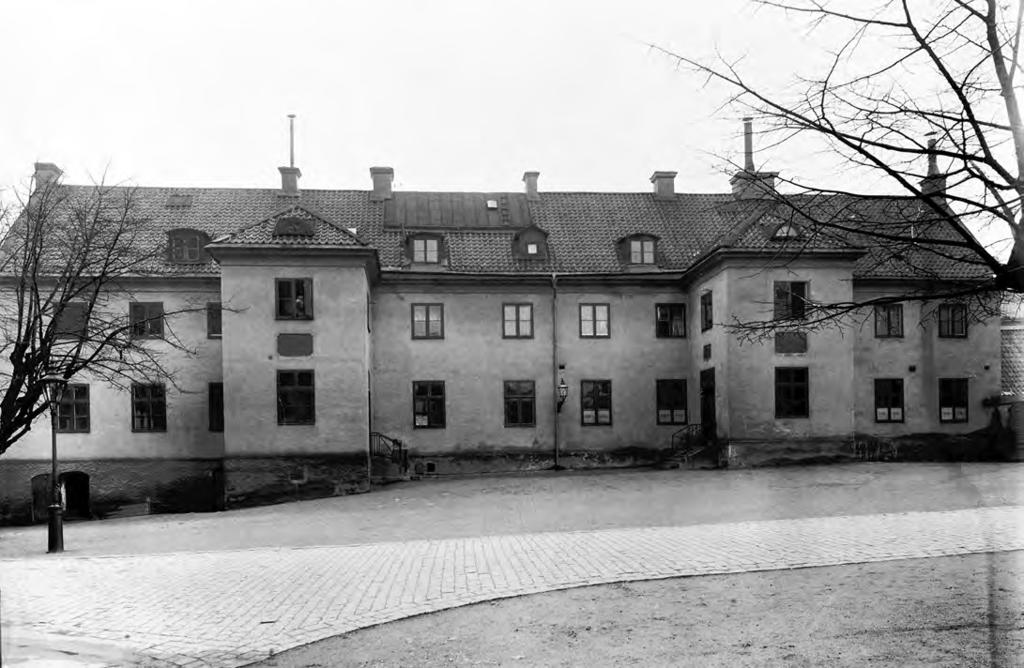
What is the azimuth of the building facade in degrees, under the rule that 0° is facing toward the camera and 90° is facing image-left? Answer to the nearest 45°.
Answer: approximately 0°
